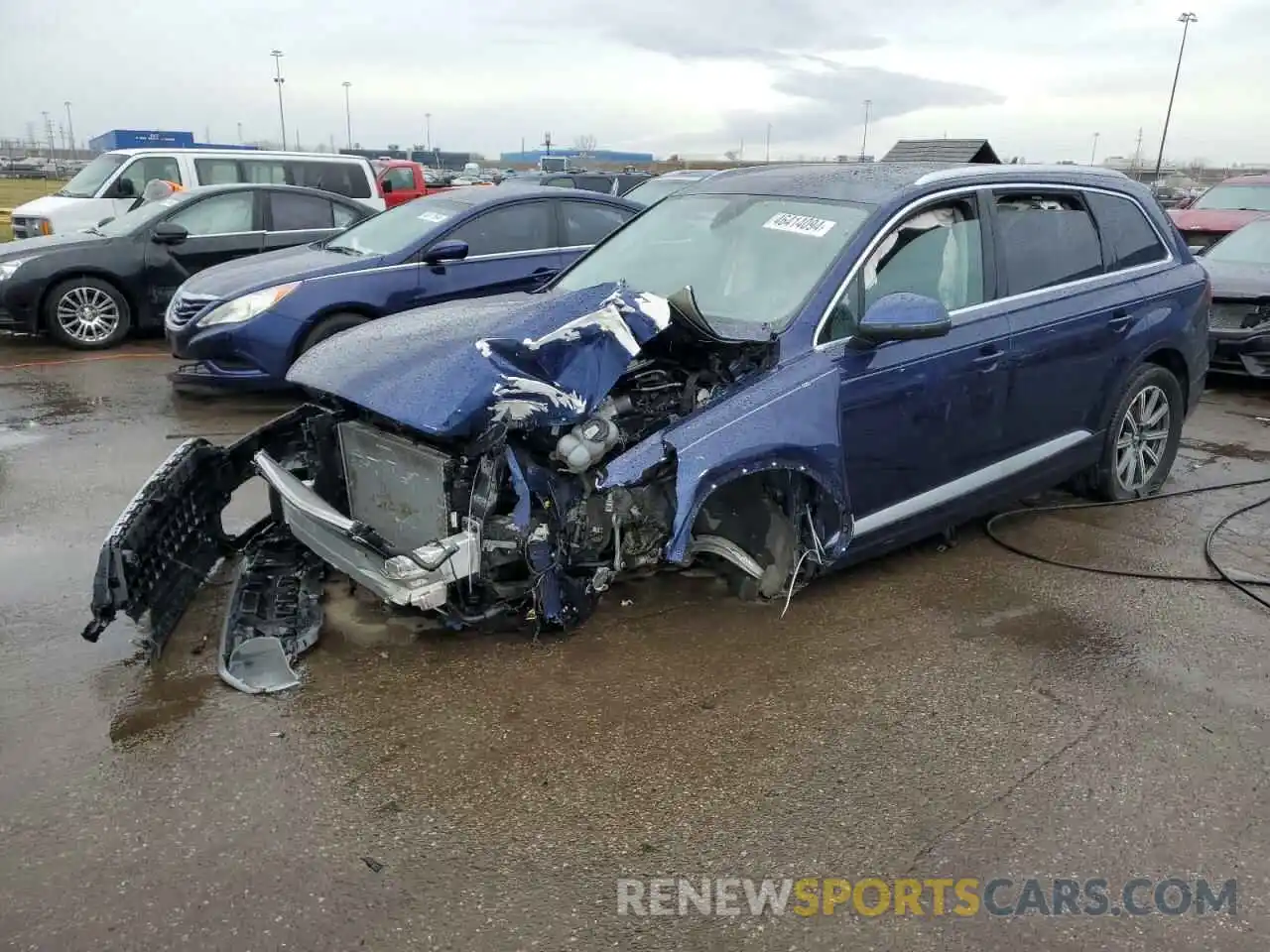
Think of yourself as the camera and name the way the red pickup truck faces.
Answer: facing the viewer and to the left of the viewer

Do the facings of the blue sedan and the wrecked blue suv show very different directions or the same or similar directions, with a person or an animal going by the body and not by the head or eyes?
same or similar directions

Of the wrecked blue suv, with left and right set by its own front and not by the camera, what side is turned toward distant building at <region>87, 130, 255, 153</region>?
right

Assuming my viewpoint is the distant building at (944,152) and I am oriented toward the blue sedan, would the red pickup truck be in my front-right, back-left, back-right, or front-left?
front-right

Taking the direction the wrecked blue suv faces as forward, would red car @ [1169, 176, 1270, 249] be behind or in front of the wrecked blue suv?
behind

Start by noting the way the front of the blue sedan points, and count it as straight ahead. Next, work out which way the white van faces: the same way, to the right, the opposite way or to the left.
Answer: the same way

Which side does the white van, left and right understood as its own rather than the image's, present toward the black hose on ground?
left

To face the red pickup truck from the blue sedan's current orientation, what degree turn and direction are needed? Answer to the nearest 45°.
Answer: approximately 135° to its right

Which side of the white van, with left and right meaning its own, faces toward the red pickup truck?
back

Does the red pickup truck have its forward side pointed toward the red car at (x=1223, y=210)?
no

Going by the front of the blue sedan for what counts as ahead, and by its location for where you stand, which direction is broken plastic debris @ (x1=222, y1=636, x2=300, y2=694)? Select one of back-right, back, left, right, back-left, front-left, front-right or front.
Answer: front-left
